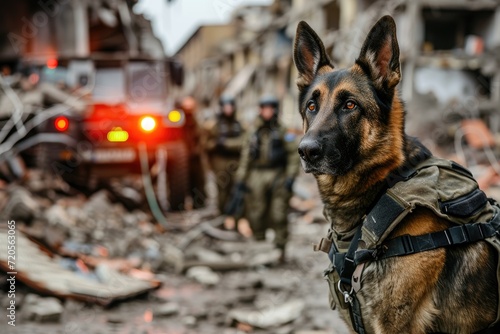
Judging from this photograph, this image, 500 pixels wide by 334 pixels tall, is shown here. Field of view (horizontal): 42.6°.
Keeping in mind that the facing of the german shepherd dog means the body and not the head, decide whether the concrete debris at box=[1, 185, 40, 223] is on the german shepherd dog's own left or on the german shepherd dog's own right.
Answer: on the german shepherd dog's own right

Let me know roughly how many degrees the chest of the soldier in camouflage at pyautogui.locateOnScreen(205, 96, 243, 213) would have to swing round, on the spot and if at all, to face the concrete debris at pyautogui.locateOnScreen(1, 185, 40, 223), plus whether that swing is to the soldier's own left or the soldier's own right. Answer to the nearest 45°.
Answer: approximately 45° to the soldier's own right

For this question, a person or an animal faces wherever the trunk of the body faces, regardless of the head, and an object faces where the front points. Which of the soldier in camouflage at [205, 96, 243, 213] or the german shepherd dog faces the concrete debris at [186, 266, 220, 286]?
the soldier in camouflage

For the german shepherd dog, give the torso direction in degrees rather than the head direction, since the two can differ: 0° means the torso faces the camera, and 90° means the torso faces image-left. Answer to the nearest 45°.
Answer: approximately 45°

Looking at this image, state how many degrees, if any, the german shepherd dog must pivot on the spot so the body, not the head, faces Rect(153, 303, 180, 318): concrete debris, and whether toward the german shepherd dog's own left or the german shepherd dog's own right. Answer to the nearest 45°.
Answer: approximately 90° to the german shepherd dog's own right

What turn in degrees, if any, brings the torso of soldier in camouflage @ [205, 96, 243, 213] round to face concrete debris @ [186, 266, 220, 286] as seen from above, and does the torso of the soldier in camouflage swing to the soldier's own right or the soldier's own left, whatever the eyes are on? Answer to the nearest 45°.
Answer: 0° — they already face it

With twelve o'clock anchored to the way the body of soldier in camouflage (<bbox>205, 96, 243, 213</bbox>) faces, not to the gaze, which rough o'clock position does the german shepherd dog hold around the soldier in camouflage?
The german shepherd dog is roughly at 12 o'clock from the soldier in camouflage.

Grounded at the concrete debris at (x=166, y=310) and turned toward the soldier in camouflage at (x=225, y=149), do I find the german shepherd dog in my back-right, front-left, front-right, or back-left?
back-right

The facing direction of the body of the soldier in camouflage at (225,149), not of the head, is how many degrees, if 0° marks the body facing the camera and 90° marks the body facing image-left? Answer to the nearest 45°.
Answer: approximately 0°
